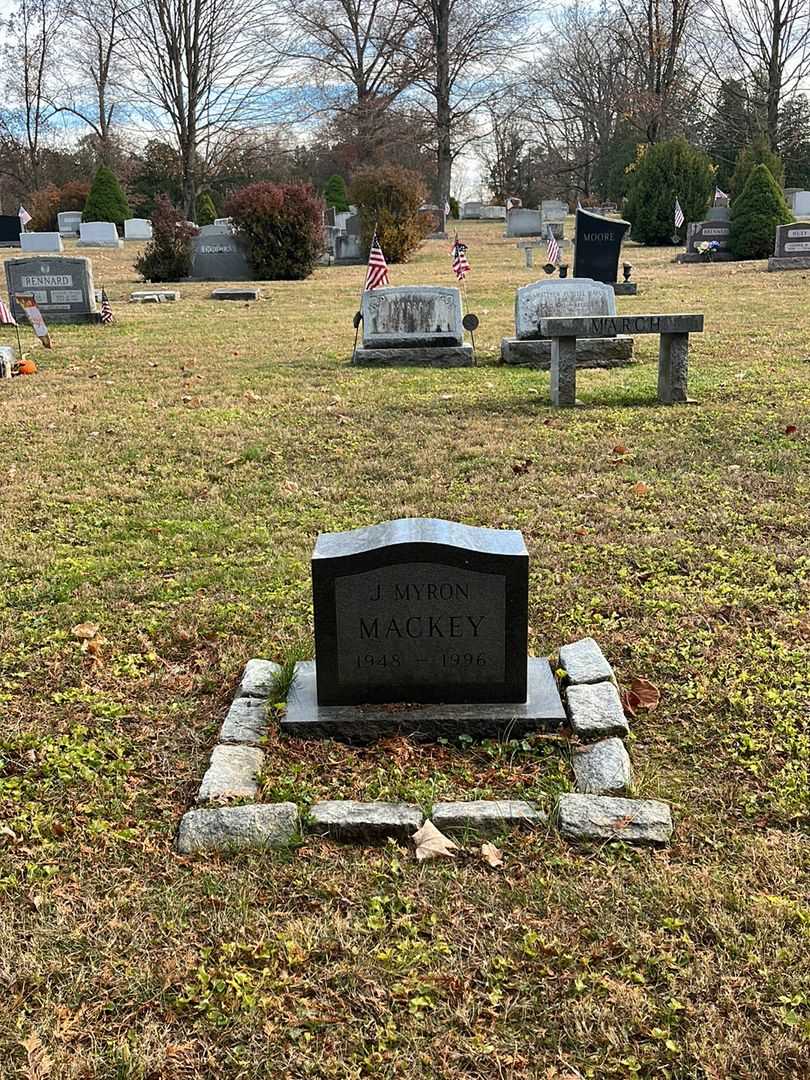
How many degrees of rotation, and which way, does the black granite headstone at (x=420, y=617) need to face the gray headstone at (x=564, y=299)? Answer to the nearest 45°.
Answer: approximately 180°

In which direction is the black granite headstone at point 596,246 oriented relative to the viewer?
toward the camera

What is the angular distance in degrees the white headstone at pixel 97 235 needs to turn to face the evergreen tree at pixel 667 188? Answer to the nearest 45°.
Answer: approximately 45° to its left

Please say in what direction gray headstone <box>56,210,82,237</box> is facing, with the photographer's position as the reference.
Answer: facing the viewer

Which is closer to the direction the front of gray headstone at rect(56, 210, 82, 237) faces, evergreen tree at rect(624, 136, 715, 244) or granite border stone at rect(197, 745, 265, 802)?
the granite border stone

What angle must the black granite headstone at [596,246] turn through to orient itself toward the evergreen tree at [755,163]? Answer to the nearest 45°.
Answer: approximately 180°

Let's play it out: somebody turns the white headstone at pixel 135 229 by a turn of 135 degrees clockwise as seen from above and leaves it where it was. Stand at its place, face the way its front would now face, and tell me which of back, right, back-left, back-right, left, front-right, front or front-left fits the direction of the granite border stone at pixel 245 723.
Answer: back-left

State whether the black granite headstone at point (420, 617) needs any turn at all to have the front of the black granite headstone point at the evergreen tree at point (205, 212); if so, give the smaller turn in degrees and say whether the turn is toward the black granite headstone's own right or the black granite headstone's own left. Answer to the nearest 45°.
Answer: approximately 180°

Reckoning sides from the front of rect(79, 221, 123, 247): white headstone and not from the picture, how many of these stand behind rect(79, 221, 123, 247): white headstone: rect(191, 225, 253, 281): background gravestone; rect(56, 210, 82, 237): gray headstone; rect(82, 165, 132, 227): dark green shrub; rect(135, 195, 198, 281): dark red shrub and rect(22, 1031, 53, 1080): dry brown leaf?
2

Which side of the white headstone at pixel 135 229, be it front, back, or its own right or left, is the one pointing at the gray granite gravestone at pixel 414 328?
front

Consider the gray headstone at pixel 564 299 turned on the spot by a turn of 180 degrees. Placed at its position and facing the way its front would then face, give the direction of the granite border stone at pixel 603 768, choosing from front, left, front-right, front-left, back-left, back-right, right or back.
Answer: back

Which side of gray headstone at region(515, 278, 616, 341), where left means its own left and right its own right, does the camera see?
front

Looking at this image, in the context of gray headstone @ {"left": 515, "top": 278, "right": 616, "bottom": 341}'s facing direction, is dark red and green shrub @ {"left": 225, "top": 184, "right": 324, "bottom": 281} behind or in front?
behind
